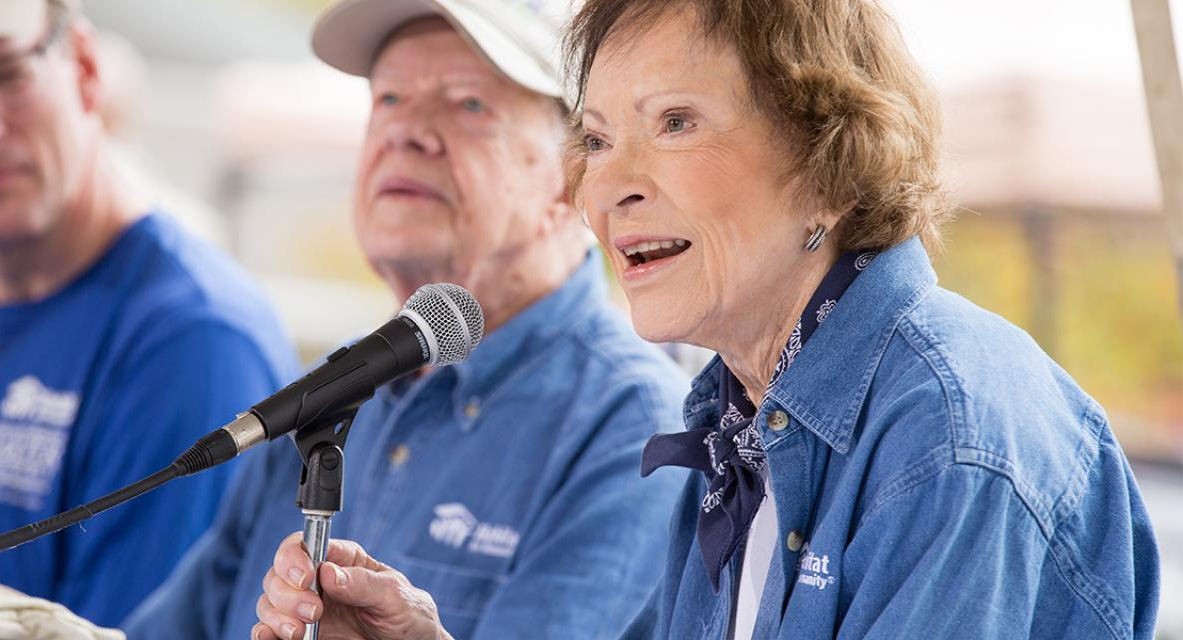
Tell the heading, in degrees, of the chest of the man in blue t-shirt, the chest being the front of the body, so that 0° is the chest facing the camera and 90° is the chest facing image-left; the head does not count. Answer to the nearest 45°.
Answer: approximately 45°

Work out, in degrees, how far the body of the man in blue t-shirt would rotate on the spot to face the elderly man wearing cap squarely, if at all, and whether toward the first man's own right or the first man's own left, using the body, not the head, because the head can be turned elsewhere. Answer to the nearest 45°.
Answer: approximately 90° to the first man's own left

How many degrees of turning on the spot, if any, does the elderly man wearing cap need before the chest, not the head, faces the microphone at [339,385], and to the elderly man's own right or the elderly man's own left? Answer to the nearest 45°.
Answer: approximately 45° to the elderly man's own left

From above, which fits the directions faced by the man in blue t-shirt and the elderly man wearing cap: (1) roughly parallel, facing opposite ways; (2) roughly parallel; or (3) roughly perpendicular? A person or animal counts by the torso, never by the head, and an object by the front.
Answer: roughly parallel

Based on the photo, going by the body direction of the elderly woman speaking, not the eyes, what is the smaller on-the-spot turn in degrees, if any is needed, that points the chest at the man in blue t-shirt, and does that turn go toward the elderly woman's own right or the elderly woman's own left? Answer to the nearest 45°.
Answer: approximately 90° to the elderly woman's own right

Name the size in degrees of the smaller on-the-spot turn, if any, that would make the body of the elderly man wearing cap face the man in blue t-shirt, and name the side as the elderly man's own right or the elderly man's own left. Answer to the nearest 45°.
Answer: approximately 90° to the elderly man's own right

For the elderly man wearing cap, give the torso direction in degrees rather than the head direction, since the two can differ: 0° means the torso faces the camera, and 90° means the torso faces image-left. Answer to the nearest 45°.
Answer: approximately 45°

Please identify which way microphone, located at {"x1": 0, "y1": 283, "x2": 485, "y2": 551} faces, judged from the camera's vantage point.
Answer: facing to the right of the viewer

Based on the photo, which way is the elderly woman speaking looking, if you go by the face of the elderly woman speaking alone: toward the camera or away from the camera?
toward the camera

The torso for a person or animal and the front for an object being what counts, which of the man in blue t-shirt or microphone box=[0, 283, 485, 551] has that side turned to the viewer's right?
the microphone

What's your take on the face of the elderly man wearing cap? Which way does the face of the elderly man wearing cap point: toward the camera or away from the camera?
toward the camera

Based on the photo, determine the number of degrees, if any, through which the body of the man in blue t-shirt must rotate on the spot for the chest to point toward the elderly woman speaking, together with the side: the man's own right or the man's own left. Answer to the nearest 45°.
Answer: approximately 90° to the man's own left

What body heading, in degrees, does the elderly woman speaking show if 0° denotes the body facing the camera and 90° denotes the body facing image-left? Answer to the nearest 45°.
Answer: approximately 45°
